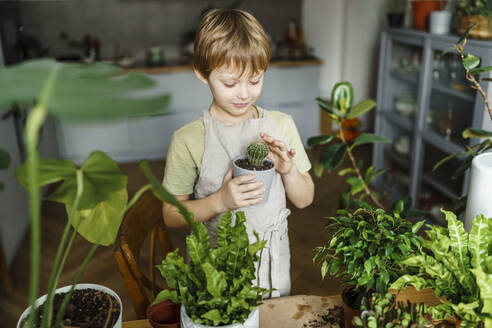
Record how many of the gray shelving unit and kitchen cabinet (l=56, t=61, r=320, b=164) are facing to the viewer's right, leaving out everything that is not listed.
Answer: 0

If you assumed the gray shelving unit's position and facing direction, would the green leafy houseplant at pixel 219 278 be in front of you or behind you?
in front

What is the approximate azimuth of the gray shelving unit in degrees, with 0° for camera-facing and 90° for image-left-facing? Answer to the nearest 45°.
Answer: approximately 45°

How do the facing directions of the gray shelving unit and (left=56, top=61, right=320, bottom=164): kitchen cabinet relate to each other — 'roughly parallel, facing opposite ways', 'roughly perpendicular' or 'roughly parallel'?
roughly perpendicular

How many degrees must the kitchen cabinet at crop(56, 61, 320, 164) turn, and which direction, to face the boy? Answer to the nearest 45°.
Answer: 0° — it already faces them

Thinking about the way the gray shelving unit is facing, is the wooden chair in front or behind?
in front

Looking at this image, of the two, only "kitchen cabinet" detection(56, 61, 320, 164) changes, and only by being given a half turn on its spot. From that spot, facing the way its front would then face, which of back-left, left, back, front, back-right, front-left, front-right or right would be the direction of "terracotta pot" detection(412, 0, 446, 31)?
back-right

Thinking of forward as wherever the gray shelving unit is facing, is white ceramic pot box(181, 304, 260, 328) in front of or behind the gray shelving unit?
in front

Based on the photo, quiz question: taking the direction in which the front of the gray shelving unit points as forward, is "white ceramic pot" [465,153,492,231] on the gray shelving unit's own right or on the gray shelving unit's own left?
on the gray shelving unit's own left

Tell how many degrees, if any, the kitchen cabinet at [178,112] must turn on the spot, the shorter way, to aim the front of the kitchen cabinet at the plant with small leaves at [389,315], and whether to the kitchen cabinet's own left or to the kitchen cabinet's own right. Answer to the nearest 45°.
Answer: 0° — it already faces it

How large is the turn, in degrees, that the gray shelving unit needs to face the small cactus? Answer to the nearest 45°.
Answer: approximately 45° to its left

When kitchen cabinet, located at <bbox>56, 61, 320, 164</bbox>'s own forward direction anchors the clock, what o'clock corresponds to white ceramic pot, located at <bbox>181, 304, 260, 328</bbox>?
The white ceramic pot is roughly at 12 o'clock from the kitchen cabinet.

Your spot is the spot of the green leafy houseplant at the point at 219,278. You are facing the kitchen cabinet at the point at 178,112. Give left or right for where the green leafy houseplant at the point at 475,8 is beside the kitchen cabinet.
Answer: right

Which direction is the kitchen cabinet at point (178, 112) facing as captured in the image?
toward the camera

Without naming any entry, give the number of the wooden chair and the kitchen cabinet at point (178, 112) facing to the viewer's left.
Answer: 0

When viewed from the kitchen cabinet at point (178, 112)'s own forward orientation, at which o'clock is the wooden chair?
The wooden chair is roughly at 12 o'clock from the kitchen cabinet.
